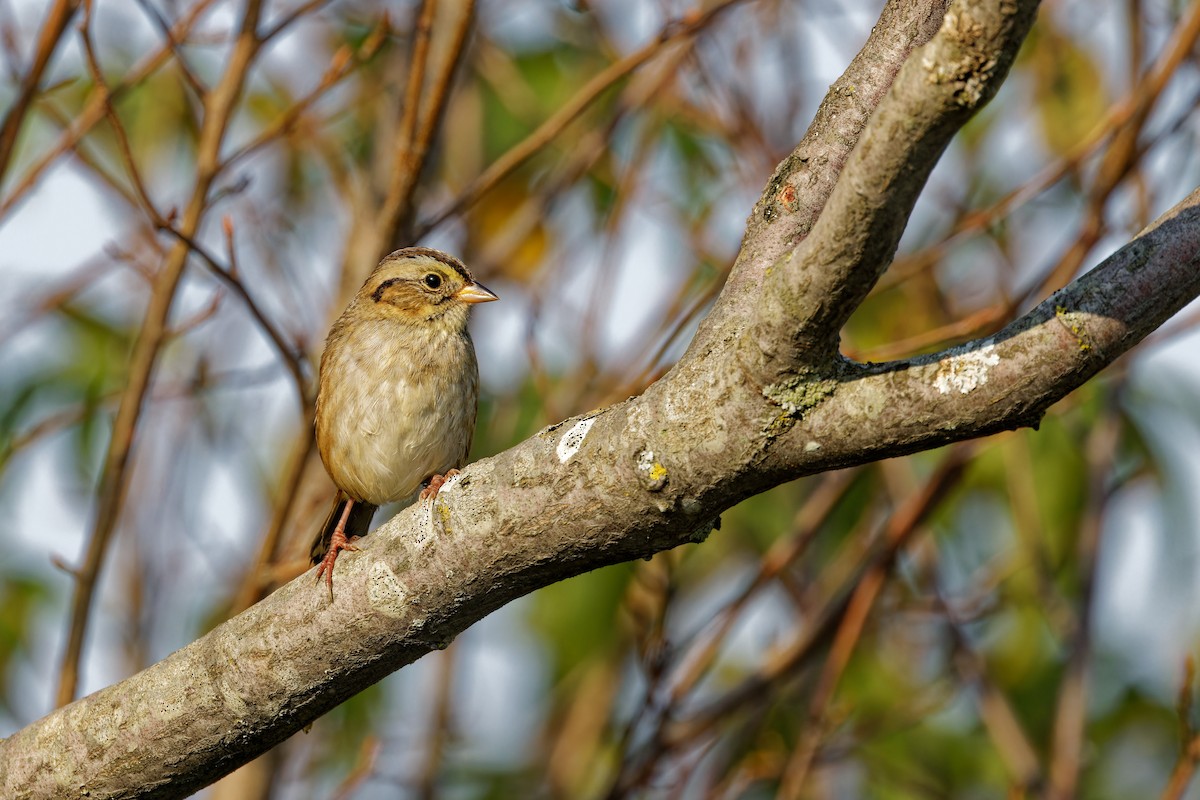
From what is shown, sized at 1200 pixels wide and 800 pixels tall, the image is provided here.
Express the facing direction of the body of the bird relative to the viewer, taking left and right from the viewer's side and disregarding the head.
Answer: facing the viewer and to the right of the viewer

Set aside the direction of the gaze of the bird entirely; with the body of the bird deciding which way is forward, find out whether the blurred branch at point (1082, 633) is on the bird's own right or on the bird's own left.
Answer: on the bird's own left

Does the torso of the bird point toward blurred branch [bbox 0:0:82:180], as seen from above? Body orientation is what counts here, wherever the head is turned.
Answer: no

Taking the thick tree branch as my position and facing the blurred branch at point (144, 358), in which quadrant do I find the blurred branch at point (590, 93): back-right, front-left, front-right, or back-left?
front-right
